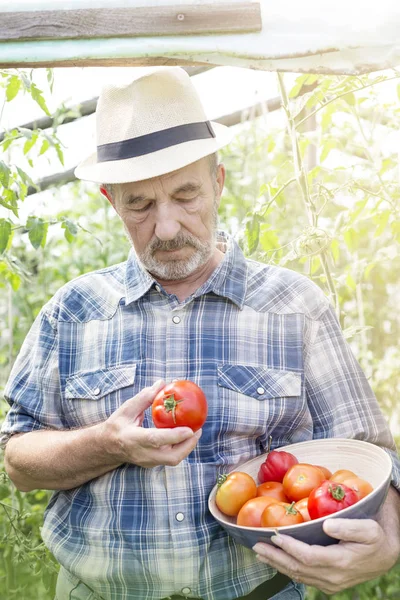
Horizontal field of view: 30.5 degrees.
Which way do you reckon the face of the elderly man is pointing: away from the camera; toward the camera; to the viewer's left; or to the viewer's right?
toward the camera

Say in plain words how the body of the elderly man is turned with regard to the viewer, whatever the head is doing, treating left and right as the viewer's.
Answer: facing the viewer
